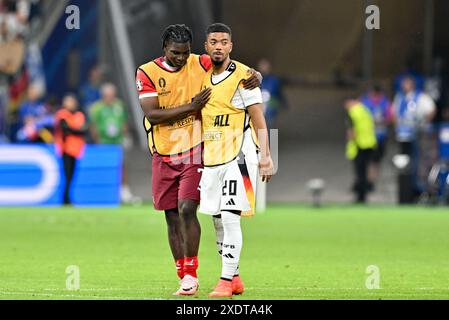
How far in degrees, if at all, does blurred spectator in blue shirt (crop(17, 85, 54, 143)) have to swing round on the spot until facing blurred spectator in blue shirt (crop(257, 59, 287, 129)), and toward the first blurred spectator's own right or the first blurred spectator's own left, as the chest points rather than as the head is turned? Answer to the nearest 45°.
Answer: approximately 90° to the first blurred spectator's own left

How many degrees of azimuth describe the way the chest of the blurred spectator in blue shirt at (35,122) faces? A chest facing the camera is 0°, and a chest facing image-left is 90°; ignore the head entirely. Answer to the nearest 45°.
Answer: approximately 0°
